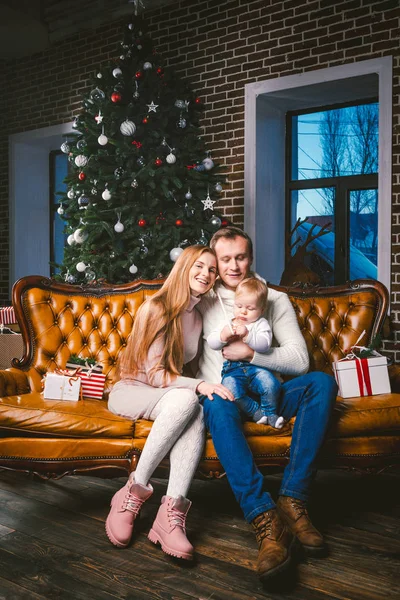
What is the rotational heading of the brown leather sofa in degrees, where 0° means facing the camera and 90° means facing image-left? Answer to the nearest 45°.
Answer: approximately 0°

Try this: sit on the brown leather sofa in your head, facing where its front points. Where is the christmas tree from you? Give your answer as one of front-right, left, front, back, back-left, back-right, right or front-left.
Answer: back

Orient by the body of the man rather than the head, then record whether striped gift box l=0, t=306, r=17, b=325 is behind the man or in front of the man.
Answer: behind

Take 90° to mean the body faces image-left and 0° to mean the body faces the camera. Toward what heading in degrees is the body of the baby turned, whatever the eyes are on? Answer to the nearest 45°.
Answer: approximately 0°

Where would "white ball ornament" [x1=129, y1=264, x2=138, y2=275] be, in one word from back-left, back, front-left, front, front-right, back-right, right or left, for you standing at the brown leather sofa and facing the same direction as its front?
back
